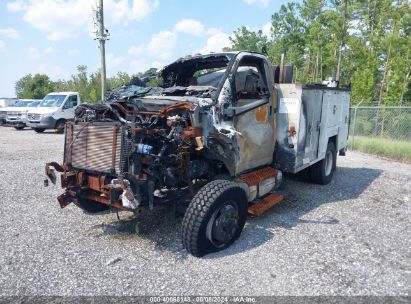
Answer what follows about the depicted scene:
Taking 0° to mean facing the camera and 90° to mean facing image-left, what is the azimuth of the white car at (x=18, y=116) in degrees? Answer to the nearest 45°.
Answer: approximately 45°

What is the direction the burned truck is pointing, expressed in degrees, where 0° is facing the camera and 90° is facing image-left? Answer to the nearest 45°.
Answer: approximately 45°

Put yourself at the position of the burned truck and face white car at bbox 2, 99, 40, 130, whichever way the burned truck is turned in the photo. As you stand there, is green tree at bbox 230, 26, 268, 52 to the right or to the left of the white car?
right

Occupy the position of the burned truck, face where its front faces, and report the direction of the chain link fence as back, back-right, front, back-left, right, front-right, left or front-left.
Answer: back

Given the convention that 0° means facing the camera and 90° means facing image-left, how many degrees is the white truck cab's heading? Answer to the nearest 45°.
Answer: approximately 45°

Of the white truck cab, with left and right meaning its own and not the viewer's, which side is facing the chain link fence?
left

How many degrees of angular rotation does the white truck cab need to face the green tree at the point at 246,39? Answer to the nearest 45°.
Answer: approximately 180°

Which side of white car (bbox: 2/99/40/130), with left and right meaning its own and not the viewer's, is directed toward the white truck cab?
left

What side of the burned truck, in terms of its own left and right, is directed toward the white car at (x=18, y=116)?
right

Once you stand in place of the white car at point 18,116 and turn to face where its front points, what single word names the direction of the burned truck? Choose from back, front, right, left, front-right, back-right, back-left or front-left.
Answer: front-left
